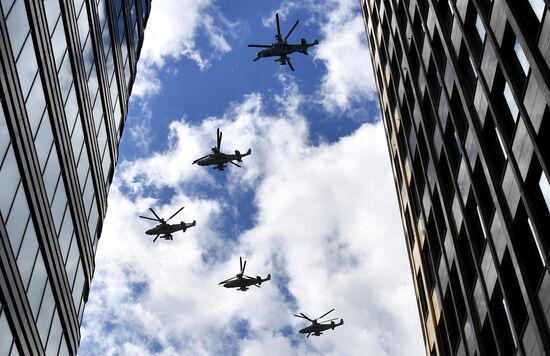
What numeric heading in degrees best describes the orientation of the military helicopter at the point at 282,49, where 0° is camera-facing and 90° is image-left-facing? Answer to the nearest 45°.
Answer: approximately 90°

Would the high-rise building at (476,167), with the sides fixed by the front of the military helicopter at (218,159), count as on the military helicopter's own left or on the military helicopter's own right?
on the military helicopter's own left

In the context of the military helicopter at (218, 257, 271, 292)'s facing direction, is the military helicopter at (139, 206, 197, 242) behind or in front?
in front

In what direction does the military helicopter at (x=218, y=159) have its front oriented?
to the viewer's left

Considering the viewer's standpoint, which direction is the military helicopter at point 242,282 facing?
facing to the left of the viewer

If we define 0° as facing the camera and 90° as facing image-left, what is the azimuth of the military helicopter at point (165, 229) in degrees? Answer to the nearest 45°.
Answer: approximately 90°
